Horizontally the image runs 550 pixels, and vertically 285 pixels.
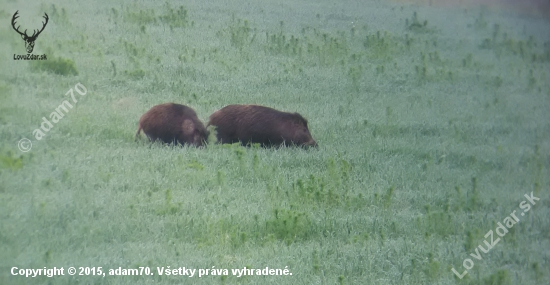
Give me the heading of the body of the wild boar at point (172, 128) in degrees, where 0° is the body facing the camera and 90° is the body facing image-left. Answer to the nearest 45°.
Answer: approximately 270°

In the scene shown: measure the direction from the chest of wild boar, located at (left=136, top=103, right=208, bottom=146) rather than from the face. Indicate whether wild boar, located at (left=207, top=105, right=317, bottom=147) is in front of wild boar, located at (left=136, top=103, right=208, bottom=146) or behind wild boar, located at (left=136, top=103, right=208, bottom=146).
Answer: in front

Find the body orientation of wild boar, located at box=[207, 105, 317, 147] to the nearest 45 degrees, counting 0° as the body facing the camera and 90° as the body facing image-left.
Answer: approximately 270°

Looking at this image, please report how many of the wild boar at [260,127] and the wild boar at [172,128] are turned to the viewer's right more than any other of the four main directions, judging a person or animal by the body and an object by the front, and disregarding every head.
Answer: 2

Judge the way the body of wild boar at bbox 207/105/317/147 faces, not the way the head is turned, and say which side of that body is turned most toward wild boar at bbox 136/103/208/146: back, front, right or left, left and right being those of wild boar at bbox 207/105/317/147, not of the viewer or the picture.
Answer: back
